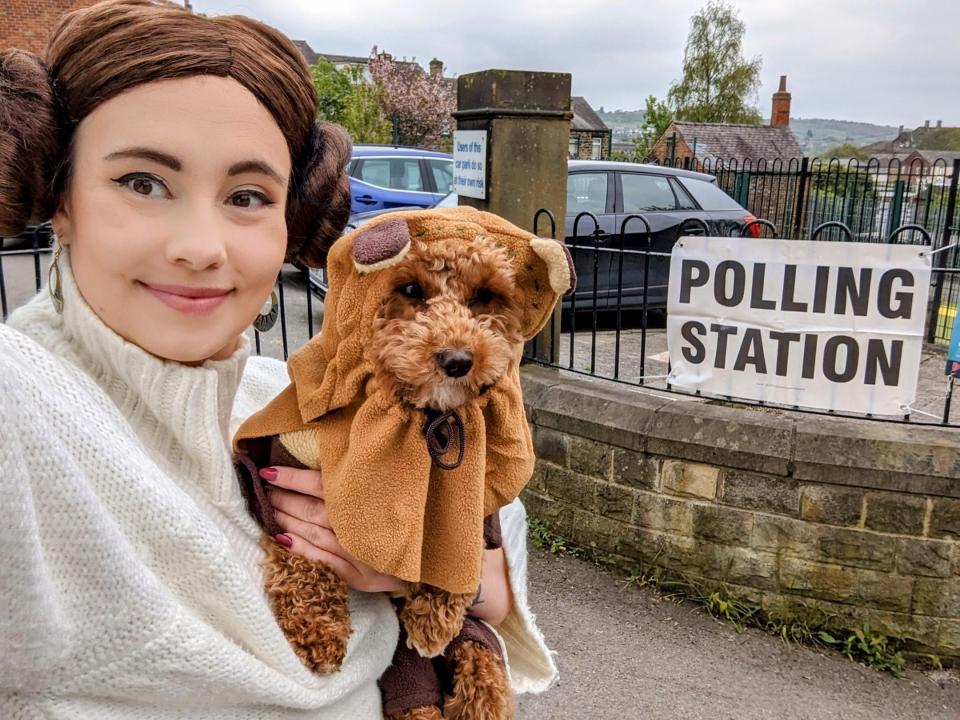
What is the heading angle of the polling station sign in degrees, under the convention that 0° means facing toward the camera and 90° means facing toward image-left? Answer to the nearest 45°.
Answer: approximately 0°

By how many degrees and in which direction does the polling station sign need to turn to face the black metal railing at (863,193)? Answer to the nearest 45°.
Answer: approximately 180°

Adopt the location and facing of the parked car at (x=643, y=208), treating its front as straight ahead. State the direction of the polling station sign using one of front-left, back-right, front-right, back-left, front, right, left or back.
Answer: left

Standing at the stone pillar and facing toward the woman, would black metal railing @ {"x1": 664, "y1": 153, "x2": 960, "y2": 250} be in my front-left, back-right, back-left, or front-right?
back-left

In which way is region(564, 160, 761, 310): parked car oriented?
to the viewer's left

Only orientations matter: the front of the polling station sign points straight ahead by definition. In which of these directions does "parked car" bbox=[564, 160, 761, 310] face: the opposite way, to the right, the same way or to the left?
to the right

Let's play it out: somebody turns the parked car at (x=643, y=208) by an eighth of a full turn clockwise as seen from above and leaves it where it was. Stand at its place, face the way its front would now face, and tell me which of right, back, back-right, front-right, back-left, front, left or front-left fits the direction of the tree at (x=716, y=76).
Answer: front-right

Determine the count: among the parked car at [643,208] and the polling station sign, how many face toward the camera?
1

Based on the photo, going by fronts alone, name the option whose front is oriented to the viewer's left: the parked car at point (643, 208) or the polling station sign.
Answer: the parked car

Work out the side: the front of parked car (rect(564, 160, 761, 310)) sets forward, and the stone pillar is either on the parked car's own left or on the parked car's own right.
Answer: on the parked car's own left
